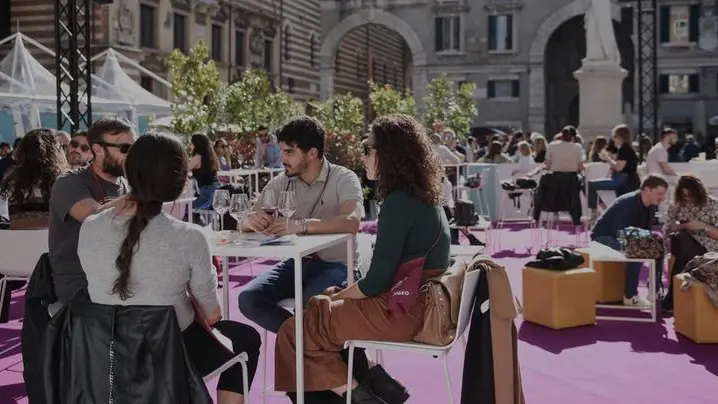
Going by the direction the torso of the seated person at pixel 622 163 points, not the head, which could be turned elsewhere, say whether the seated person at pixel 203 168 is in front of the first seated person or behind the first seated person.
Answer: in front

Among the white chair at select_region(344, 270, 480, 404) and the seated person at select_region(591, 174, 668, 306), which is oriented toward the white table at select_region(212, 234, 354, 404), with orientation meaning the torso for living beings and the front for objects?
the white chair

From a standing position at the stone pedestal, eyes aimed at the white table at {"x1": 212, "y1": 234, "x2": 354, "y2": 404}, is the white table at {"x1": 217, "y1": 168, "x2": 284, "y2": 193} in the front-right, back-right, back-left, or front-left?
front-right

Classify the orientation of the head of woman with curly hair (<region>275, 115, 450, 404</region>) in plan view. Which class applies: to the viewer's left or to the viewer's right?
to the viewer's left

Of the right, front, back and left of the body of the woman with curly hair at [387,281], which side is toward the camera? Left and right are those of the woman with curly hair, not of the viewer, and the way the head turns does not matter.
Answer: left

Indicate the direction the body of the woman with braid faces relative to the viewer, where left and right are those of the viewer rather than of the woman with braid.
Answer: facing away from the viewer and to the right of the viewer

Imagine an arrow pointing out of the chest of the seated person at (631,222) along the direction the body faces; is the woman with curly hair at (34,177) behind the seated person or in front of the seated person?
behind

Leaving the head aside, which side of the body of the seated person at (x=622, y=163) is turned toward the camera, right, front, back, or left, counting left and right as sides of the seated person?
left

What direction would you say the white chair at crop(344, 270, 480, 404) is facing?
to the viewer's left

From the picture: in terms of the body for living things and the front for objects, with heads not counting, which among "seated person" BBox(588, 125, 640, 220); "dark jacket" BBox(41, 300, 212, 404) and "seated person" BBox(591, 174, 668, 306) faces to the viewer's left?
"seated person" BBox(588, 125, 640, 220)

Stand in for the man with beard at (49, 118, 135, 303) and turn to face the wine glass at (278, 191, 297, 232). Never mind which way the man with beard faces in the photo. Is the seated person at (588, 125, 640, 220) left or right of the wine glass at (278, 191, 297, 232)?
left
